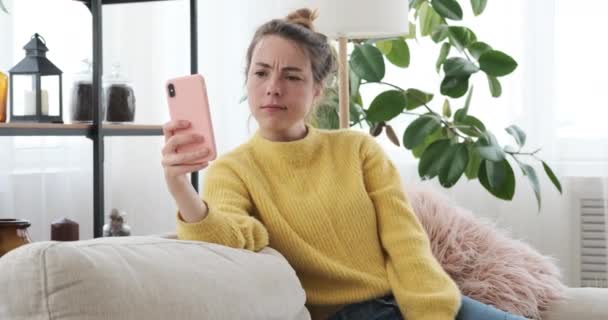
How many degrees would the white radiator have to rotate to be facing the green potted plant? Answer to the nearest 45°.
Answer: approximately 45° to its right

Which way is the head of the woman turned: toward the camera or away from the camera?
toward the camera

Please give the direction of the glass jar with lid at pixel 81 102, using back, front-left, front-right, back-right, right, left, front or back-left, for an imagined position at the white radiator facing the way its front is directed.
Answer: front-right

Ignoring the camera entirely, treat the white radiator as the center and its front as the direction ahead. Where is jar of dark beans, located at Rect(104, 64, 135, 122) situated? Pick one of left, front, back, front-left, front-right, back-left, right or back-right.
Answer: front-right

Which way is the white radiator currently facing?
toward the camera

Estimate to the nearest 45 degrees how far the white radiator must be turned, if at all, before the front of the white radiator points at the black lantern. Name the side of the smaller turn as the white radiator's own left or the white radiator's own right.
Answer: approximately 45° to the white radiator's own right

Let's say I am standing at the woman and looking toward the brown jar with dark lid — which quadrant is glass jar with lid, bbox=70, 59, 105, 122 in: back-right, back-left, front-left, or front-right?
front-right

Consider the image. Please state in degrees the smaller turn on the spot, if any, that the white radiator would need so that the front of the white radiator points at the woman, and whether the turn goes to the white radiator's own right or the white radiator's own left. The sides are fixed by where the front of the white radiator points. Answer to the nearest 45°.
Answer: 0° — it already faces them

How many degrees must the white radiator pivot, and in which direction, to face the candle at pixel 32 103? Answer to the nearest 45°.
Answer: approximately 45° to its right

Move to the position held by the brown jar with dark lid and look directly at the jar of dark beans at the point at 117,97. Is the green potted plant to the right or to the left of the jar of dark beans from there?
right

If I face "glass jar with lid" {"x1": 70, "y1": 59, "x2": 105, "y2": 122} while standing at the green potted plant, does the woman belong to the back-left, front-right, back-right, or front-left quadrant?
front-left
